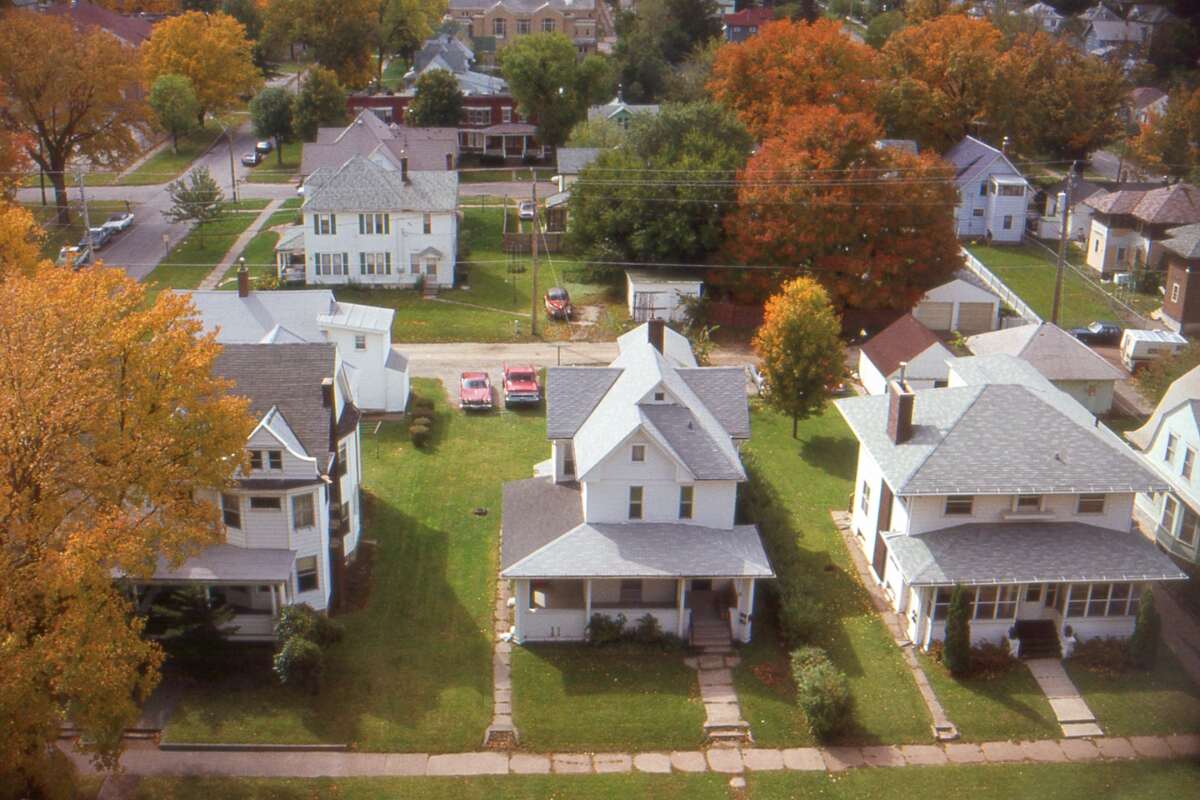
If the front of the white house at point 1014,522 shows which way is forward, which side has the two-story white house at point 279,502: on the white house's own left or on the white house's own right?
on the white house's own right

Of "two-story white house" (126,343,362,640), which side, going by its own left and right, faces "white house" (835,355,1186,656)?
left

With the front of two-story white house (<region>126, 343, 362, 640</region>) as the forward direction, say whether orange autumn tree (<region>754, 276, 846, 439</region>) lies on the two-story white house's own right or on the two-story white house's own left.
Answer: on the two-story white house's own left

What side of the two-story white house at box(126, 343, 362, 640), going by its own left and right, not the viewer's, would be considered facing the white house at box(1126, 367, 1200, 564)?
left

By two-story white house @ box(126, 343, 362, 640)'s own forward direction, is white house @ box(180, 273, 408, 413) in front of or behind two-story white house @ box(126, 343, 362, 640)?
behind

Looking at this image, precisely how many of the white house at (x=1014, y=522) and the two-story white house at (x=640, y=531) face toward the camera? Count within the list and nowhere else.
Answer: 2

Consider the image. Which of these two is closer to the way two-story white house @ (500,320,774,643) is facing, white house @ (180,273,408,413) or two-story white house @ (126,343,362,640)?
the two-story white house

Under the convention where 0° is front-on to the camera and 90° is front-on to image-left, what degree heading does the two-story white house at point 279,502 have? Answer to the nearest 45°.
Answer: approximately 0°

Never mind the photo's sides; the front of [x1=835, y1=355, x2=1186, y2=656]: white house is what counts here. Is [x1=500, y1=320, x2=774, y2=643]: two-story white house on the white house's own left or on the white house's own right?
on the white house's own right
